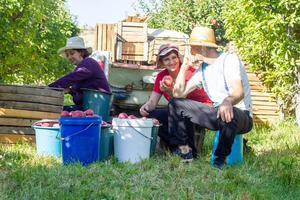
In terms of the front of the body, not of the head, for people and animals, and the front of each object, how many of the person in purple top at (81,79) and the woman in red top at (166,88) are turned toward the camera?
1

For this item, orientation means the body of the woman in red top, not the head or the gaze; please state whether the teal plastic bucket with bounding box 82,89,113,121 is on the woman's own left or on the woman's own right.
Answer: on the woman's own right

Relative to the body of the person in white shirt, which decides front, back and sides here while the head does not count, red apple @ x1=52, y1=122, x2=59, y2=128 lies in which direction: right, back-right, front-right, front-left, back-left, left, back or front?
front-right

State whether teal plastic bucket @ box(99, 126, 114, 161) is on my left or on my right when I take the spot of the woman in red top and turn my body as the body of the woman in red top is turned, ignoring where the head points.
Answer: on my right

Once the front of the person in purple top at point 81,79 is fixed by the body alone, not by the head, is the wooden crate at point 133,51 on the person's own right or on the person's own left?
on the person's own right

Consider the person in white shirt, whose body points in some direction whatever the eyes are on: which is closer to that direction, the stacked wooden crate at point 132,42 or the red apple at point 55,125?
the red apple

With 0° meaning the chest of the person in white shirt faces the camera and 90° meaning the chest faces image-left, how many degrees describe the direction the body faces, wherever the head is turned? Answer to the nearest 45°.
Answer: approximately 45°
